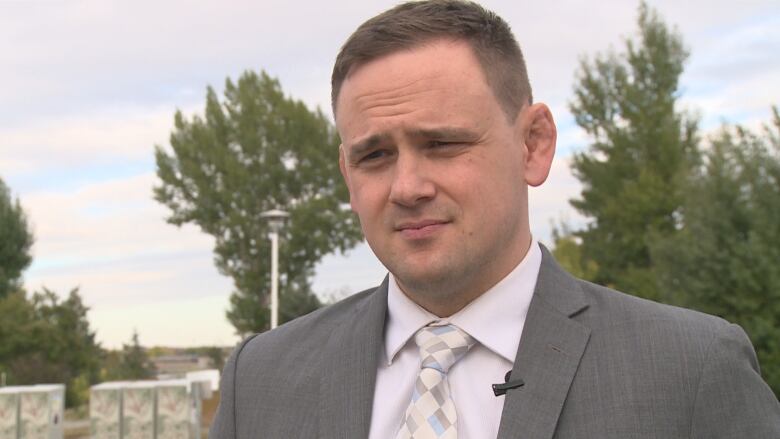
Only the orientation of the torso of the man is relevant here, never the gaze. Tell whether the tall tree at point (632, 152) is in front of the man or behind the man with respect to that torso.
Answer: behind

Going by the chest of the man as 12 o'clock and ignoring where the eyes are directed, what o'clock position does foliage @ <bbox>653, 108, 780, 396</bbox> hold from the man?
The foliage is roughly at 5 o'clock from the man.

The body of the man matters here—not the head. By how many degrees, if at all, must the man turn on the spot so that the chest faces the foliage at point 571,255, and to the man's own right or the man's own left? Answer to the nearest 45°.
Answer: approximately 135° to the man's own right

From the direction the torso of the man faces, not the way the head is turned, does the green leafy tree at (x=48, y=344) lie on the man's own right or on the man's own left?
on the man's own right

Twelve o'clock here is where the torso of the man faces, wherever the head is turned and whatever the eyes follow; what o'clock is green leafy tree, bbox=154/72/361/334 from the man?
The green leafy tree is roughly at 4 o'clock from the man.

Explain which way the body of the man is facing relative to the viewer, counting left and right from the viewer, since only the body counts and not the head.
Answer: facing the viewer and to the left of the viewer

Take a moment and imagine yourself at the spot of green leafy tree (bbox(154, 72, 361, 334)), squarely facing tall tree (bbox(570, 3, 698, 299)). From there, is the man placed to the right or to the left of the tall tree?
right

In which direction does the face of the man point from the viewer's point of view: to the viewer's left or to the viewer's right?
to the viewer's left
